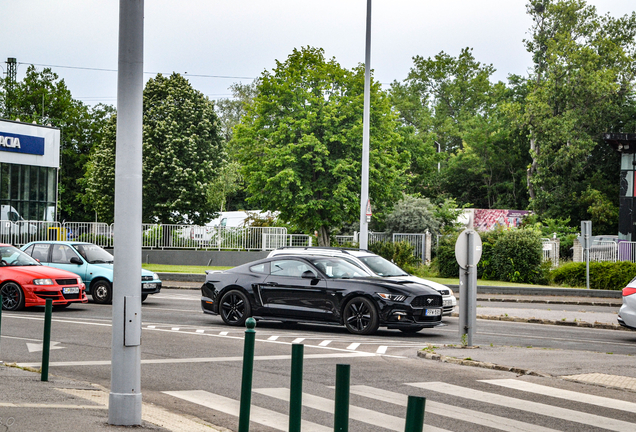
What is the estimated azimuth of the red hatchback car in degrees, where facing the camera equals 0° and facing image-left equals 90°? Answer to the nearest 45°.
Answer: approximately 315°

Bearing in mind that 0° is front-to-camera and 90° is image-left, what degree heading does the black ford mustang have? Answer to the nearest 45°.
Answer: approximately 315°

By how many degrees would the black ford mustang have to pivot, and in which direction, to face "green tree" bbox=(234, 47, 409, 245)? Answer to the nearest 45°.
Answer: approximately 135° to its left

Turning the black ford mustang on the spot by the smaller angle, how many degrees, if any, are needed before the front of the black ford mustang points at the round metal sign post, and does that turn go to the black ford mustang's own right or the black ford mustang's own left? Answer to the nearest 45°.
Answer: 0° — it already faces it

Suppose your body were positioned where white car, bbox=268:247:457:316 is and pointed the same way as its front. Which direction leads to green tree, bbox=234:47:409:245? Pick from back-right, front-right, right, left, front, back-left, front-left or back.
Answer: back-left

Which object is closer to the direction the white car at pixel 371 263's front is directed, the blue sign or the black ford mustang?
the black ford mustang

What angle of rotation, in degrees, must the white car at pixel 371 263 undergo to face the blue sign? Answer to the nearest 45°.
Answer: approximately 180°
